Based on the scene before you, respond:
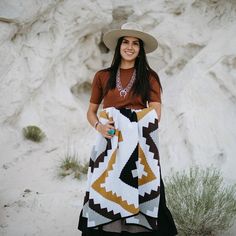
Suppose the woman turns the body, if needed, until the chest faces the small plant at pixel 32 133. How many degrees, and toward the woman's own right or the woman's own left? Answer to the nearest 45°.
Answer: approximately 135° to the woman's own right

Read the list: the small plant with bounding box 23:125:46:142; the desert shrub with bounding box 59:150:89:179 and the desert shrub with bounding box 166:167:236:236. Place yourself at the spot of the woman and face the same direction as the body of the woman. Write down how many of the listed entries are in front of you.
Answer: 0

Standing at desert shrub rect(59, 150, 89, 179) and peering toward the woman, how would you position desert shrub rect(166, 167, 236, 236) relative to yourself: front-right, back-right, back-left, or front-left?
front-left

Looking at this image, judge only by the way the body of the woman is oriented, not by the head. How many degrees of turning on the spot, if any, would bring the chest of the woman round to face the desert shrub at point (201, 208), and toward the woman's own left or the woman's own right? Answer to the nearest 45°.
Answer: approximately 135° to the woman's own left

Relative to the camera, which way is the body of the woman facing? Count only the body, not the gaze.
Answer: toward the camera

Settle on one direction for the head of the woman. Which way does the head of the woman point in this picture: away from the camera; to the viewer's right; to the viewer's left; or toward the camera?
toward the camera

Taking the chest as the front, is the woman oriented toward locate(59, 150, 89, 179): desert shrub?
no
